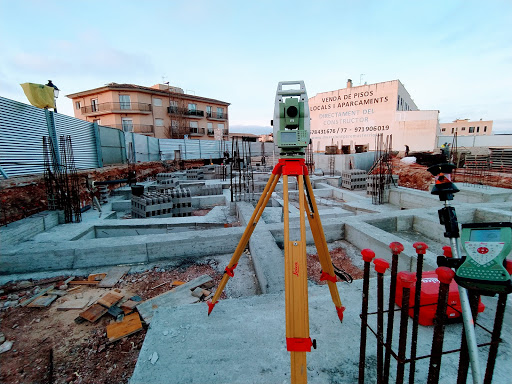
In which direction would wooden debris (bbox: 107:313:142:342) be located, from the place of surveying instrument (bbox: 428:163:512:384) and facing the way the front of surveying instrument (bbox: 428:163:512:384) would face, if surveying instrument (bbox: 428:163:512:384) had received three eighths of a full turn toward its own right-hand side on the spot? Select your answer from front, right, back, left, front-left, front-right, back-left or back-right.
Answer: front-left

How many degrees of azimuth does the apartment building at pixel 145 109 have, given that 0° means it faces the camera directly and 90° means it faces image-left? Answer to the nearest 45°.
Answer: approximately 315°

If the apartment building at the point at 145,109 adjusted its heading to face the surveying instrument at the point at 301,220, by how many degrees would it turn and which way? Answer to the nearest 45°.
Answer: approximately 45° to its right

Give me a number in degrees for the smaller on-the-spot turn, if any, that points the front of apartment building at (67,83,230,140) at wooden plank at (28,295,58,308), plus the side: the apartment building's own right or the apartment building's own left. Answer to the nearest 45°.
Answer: approximately 45° to the apartment building's own right

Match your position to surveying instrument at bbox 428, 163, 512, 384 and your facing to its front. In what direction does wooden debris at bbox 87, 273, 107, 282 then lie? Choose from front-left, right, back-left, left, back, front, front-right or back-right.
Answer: right

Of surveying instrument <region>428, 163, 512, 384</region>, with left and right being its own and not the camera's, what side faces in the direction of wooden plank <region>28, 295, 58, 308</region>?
right

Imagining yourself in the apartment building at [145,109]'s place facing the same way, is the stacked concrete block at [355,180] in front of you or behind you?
in front

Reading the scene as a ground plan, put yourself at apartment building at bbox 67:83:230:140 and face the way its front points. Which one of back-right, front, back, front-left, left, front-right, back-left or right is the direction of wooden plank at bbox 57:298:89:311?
front-right

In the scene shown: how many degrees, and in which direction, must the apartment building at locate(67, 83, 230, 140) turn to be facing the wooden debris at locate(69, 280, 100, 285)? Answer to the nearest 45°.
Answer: approximately 45° to its right

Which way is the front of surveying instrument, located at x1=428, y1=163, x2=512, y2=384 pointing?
toward the camera

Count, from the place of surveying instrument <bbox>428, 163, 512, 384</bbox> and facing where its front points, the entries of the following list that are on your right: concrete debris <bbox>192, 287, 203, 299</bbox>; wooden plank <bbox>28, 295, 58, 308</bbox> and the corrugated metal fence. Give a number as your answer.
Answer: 3

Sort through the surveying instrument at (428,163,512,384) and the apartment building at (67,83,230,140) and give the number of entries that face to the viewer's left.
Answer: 0

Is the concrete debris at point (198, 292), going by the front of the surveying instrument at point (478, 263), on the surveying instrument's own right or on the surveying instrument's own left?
on the surveying instrument's own right

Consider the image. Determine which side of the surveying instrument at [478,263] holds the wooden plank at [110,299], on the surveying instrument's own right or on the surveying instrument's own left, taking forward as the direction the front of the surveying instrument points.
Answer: on the surveying instrument's own right
